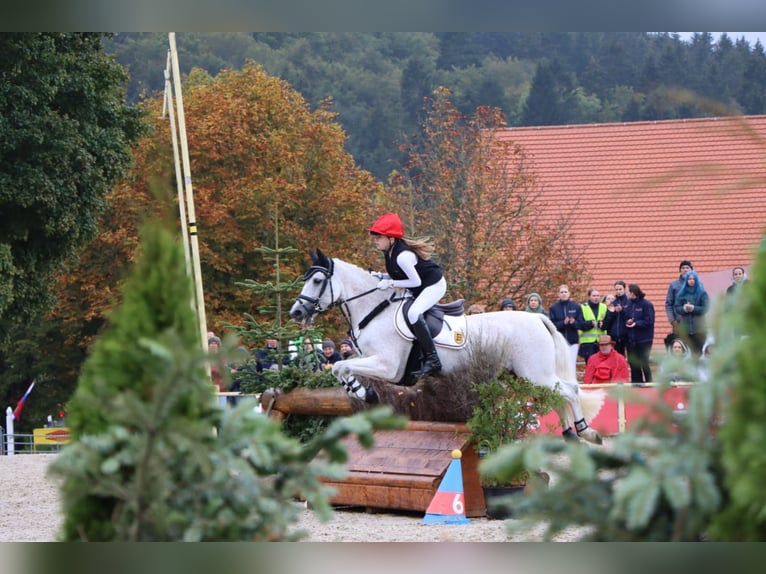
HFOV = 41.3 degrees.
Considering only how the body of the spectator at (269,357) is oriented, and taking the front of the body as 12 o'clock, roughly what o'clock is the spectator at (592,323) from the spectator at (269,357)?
the spectator at (592,323) is roughly at 8 o'clock from the spectator at (269,357).

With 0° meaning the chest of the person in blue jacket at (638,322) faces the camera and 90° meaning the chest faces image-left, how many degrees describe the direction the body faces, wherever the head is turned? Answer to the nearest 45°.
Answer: approximately 45°

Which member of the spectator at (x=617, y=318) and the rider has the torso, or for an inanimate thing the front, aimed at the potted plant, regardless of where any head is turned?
the spectator

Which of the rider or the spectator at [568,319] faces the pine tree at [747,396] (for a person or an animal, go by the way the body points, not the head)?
the spectator

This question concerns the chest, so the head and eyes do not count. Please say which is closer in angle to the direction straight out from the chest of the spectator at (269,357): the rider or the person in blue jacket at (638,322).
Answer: the rider

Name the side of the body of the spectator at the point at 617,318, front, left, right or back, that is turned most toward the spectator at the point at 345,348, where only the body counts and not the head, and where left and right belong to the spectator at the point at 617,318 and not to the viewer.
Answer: right

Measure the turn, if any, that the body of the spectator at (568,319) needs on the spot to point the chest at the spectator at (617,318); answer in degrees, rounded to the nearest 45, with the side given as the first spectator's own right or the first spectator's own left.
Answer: approximately 90° to the first spectator's own left

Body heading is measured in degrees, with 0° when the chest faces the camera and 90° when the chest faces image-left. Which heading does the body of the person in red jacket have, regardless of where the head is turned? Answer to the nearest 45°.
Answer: approximately 0°

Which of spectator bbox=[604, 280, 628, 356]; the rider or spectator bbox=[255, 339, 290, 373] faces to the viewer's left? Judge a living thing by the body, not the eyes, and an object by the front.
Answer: the rider

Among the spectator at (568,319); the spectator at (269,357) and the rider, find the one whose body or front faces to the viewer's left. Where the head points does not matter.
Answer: the rider

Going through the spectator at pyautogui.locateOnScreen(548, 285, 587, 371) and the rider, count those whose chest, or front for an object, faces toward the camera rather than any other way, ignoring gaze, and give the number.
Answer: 1

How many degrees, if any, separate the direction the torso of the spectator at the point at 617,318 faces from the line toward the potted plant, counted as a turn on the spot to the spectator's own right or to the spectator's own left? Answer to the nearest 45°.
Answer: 0° — they already face it

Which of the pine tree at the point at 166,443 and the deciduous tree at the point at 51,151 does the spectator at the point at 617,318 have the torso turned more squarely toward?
the pine tree

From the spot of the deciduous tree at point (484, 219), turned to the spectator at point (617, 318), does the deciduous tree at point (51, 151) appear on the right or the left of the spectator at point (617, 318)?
right
